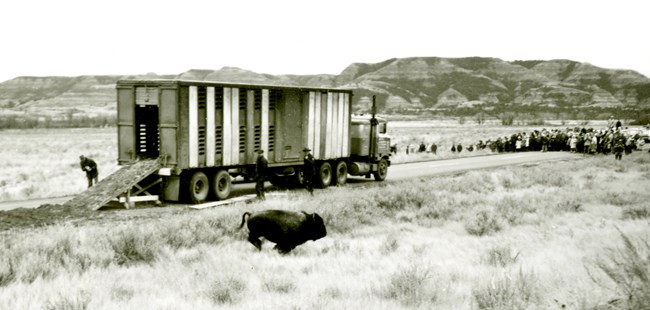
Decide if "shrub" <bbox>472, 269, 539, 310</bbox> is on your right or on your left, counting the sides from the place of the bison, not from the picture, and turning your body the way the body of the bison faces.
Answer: on your right

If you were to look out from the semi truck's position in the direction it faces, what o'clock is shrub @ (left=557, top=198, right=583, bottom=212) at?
The shrub is roughly at 2 o'clock from the semi truck.

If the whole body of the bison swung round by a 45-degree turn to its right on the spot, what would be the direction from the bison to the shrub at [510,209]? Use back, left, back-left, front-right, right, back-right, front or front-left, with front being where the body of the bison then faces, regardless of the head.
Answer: left

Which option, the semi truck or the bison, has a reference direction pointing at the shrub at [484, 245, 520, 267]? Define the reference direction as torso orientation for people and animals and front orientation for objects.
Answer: the bison

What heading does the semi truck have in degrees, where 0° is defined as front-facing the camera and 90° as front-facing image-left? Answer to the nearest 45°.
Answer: approximately 225°

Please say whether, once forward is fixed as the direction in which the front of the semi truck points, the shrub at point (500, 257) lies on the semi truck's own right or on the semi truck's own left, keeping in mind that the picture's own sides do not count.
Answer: on the semi truck's own right

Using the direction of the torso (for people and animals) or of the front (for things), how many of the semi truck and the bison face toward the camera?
0

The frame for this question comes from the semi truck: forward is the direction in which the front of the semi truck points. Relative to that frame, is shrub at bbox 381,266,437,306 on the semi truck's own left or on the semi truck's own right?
on the semi truck's own right

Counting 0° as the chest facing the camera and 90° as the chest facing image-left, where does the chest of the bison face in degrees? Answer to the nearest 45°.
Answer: approximately 270°

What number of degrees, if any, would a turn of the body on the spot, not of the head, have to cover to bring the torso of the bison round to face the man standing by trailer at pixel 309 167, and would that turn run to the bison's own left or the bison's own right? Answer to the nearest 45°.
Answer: approximately 90° to the bison's own left

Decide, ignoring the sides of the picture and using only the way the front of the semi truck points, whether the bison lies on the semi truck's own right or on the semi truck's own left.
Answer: on the semi truck's own right

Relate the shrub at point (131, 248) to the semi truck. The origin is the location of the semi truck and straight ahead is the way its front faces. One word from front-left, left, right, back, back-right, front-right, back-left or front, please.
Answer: back-right

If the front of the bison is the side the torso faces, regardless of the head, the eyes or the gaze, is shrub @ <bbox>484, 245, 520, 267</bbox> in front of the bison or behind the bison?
in front
